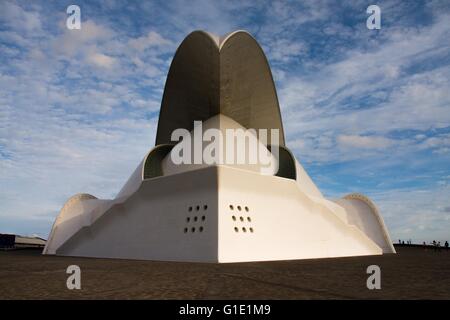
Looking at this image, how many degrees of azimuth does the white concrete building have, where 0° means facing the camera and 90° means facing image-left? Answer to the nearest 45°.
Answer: approximately 0°
